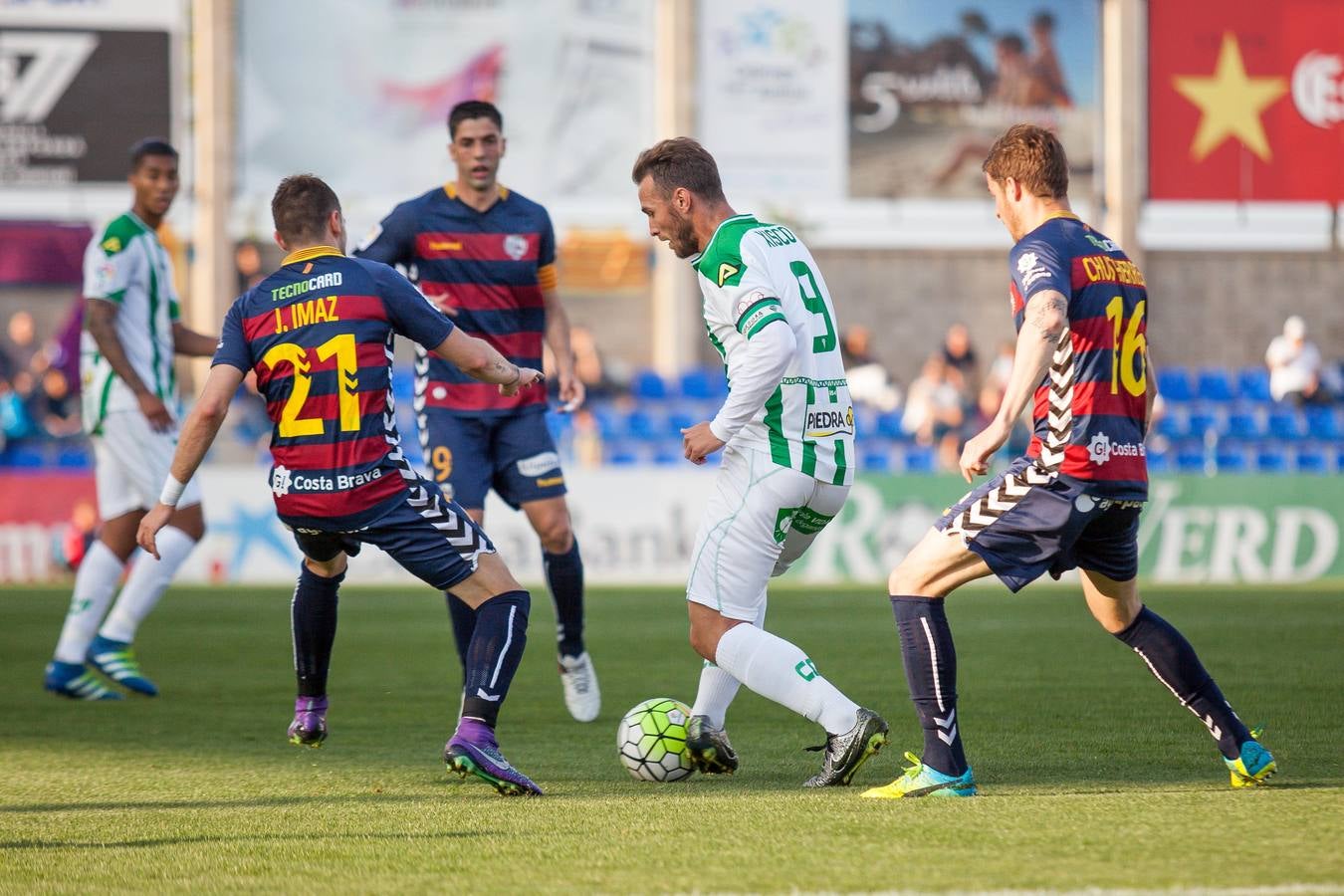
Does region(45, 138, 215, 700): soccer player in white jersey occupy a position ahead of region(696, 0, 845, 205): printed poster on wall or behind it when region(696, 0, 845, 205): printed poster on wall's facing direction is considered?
ahead

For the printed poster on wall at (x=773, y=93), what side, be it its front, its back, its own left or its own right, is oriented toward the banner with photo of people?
left

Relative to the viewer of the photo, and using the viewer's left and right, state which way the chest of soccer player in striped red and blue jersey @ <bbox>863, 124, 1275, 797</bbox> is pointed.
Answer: facing away from the viewer and to the left of the viewer

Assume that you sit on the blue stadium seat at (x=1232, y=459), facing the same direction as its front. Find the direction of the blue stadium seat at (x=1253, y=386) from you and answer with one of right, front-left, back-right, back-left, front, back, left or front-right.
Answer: back

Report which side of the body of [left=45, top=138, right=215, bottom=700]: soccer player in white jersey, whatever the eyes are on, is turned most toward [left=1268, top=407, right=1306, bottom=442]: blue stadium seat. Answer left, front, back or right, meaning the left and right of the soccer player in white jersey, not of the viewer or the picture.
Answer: left

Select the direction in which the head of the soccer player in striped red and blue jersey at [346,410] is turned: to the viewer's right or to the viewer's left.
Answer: to the viewer's right

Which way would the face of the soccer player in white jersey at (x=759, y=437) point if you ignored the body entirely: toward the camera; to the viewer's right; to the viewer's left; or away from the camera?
to the viewer's left

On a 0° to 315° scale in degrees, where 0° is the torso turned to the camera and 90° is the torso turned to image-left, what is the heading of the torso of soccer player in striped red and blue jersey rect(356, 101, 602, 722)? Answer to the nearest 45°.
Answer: approximately 0°

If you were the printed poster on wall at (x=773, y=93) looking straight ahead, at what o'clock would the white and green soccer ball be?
The white and green soccer ball is roughly at 12 o'clock from the printed poster on wall.

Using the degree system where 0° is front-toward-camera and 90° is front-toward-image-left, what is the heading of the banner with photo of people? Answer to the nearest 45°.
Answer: approximately 0°

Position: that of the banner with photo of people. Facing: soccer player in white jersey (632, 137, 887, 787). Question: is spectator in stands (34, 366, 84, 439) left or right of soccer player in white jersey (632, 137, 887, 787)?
right
